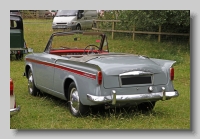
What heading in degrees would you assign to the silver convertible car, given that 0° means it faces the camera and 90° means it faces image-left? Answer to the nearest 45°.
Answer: approximately 135°

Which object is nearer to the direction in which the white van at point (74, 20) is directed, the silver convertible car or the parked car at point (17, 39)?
the parked car

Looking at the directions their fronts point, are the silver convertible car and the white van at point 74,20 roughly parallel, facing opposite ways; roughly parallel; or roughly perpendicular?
roughly perpendicular

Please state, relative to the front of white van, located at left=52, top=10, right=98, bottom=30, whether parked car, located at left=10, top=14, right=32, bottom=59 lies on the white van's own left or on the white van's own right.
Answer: on the white van's own right

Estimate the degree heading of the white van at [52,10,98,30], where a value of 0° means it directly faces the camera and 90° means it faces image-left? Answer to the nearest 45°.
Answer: approximately 45°

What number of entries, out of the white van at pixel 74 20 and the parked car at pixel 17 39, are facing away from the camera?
1

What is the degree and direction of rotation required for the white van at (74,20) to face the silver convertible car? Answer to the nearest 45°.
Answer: approximately 45° to its left

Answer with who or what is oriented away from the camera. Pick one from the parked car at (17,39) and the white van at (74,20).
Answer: the parked car

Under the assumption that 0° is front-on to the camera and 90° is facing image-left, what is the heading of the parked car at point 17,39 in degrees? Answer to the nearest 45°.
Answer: approximately 180°
